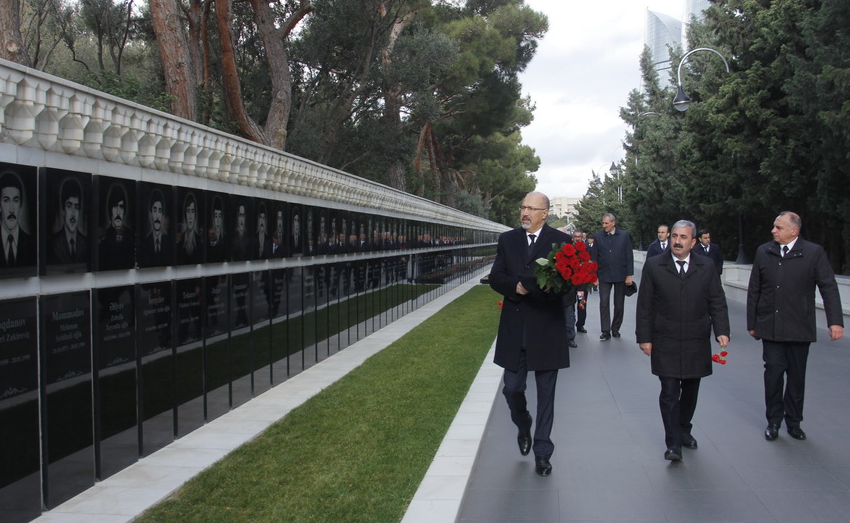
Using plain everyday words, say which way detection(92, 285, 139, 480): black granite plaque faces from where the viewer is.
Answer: facing the viewer and to the right of the viewer

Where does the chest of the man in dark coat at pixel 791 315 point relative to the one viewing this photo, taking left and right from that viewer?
facing the viewer

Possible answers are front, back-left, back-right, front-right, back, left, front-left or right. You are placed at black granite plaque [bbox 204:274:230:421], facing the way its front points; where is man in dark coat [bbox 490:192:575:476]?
front

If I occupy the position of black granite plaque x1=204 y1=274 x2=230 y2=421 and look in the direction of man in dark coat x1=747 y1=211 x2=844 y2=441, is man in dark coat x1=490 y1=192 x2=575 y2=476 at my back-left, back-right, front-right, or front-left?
front-right

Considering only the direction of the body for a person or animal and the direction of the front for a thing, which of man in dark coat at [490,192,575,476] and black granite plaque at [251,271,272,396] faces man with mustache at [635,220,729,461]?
the black granite plaque

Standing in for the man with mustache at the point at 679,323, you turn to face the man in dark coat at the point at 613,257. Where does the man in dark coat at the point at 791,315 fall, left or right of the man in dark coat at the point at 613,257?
right

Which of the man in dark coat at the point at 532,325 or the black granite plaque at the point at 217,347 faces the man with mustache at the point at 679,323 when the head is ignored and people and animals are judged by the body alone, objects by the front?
the black granite plaque

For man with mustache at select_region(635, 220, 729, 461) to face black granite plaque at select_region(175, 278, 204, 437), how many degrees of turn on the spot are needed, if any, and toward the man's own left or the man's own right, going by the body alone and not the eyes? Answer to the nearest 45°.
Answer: approximately 90° to the man's own right

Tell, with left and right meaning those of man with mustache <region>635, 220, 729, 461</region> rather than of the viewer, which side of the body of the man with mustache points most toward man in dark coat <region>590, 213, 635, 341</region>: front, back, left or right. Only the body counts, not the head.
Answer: back

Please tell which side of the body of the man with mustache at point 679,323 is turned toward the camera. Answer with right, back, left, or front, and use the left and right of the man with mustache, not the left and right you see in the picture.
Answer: front

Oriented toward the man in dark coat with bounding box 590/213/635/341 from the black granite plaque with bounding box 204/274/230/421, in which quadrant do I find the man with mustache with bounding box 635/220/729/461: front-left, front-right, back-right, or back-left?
front-right

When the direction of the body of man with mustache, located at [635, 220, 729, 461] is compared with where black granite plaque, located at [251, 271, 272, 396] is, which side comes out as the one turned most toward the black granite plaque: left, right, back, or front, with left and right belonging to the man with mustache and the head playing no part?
right
